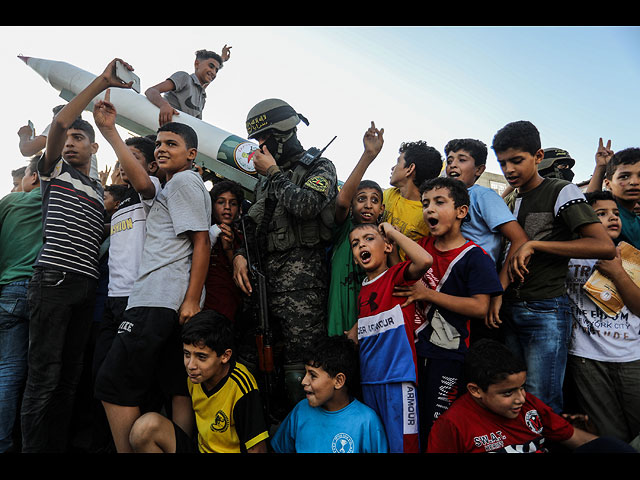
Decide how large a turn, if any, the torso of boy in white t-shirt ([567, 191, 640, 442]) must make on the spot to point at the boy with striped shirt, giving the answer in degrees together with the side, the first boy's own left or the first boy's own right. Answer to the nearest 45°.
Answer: approximately 45° to the first boy's own right

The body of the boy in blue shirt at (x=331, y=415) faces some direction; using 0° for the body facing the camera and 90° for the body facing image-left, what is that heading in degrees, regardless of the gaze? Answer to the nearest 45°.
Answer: approximately 0°

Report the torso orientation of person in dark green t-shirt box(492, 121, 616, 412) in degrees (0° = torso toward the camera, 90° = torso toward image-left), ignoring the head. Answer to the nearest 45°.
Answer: approximately 45°

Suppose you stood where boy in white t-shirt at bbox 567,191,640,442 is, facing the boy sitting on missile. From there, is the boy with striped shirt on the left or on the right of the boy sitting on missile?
left
